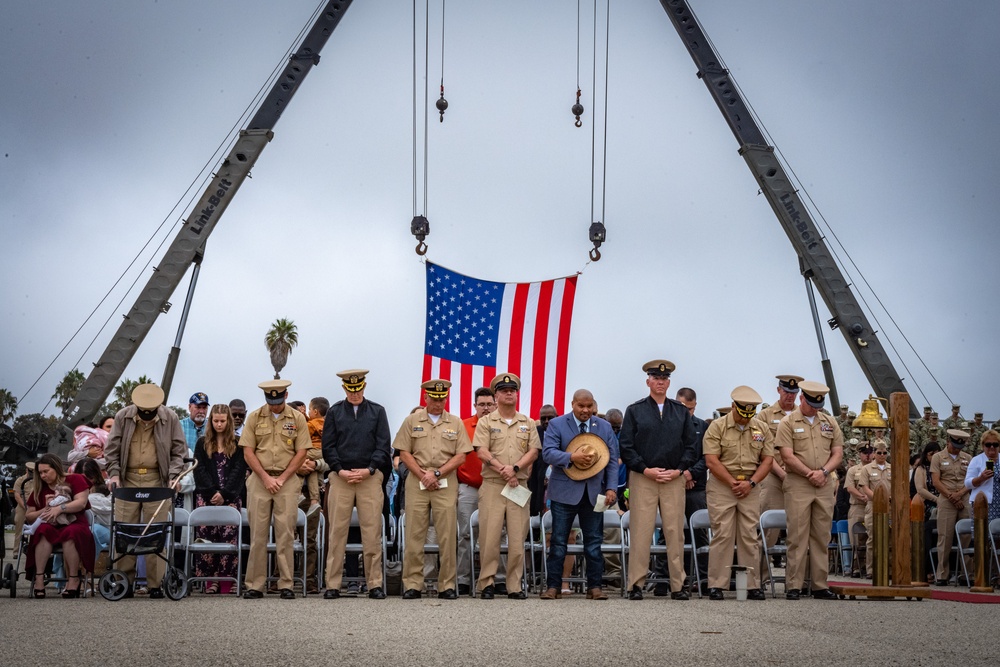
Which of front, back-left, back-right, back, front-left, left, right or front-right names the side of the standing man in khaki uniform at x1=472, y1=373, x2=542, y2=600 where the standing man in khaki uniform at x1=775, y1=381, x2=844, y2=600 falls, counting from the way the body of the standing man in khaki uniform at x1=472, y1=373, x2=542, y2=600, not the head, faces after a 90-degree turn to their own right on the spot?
back

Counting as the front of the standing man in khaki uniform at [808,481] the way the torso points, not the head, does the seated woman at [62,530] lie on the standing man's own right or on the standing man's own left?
on the standing man's own right

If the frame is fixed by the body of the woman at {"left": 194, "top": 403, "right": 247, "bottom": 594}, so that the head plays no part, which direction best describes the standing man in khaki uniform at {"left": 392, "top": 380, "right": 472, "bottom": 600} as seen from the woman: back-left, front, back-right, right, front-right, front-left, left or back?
front-left

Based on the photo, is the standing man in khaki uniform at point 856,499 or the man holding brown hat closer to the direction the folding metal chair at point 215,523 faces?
the man holding brown hat

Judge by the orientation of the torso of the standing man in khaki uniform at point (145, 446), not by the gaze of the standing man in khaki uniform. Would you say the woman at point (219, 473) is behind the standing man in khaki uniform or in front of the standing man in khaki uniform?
behind

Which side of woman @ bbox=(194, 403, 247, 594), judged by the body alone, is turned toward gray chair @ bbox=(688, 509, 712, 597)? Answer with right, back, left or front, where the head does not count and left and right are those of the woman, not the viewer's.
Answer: left

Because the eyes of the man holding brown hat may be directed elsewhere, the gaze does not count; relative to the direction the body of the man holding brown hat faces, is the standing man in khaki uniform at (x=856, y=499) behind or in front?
behind

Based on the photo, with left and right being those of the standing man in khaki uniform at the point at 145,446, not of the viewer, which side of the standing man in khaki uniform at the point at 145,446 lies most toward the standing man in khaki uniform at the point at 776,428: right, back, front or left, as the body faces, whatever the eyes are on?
left
